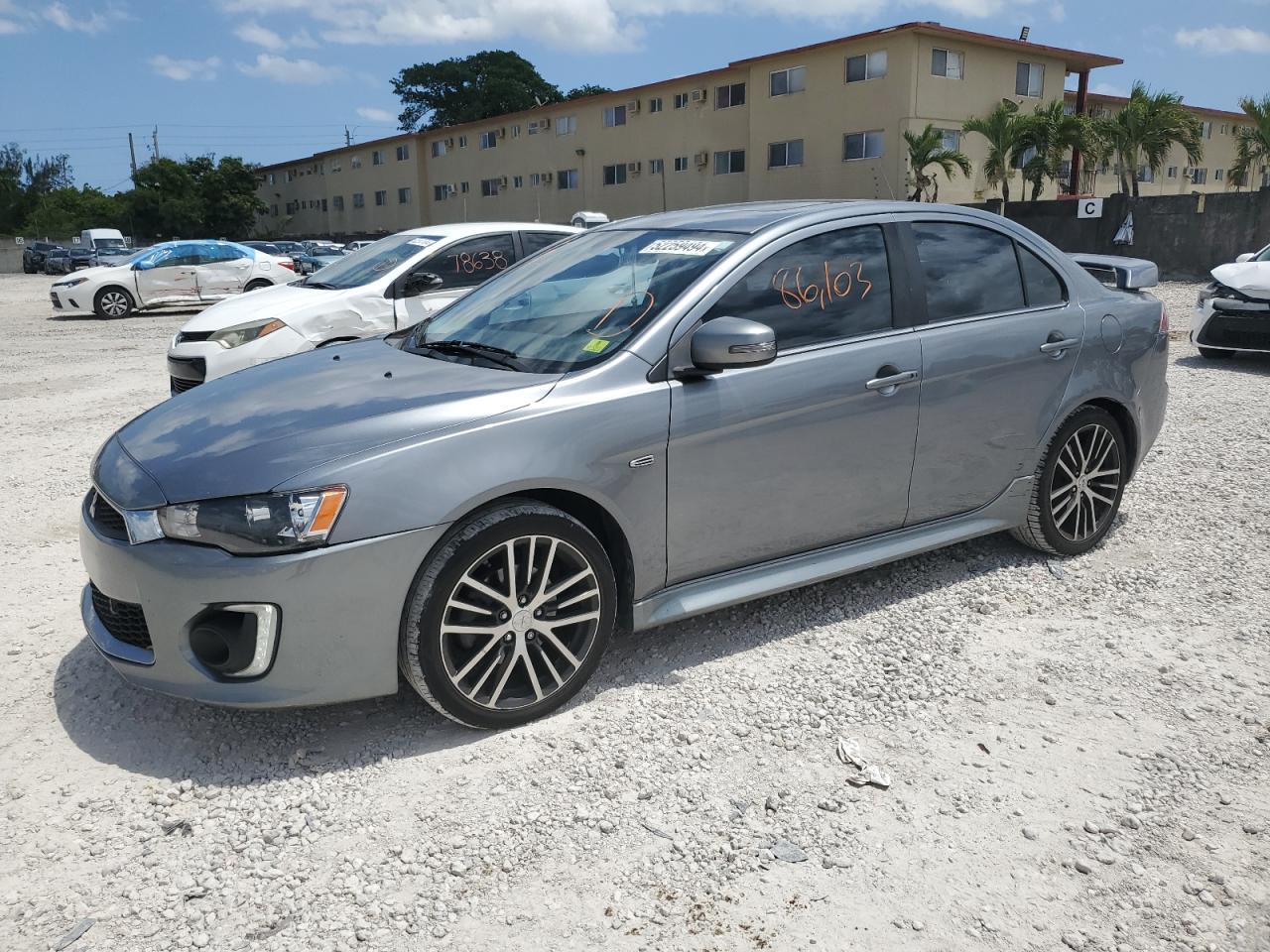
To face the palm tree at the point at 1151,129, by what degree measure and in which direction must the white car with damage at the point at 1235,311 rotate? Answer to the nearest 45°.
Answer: approximately 135° to its right

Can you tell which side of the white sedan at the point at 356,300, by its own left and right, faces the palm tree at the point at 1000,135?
back

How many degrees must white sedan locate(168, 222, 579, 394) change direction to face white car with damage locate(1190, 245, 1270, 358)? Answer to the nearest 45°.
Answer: approximately 135° to its left

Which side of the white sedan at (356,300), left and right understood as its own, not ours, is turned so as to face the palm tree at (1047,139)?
back

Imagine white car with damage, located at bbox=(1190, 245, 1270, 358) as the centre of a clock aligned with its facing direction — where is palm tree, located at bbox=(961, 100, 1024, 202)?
The palm tree is roughly at 4 o'clock from the white car with damage.

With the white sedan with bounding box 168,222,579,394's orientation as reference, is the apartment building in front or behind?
behind

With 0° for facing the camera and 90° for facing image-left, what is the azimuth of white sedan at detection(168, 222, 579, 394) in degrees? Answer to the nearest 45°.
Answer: approximately 45°

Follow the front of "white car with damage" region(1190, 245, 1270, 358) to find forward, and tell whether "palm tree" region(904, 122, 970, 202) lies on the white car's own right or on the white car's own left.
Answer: on the white car's own right

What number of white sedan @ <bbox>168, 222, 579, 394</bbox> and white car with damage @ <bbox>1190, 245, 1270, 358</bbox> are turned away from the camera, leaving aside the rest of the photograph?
0

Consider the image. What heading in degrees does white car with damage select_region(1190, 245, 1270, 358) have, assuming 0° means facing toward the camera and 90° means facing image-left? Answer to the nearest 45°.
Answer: approximately 45°
